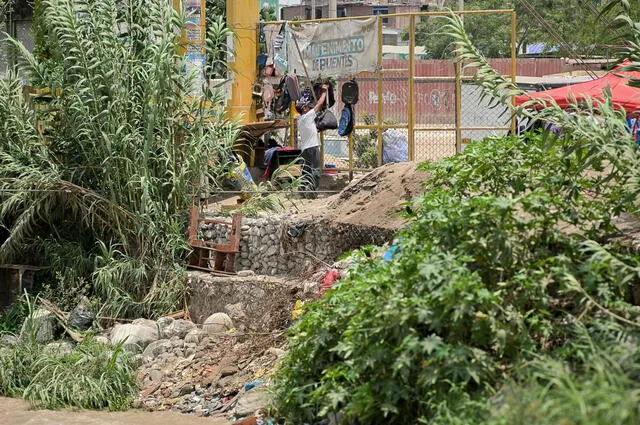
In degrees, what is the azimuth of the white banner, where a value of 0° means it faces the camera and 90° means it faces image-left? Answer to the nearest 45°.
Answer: approximately 0°

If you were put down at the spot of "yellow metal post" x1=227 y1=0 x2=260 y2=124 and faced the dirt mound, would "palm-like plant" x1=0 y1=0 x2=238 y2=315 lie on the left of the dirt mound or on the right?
right

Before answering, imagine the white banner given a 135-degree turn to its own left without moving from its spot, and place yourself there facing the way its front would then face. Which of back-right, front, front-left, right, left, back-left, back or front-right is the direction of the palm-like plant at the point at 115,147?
back

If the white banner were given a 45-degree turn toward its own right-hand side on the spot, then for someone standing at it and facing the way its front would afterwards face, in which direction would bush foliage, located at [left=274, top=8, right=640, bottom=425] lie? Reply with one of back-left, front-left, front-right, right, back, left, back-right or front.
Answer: front-left

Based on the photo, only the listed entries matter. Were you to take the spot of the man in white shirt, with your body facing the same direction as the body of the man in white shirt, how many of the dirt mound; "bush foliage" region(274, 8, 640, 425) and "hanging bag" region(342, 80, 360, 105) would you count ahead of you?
1

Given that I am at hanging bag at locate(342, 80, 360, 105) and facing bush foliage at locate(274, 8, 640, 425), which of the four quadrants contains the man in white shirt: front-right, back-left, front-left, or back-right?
front-right

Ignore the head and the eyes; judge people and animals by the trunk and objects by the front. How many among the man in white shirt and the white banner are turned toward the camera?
1

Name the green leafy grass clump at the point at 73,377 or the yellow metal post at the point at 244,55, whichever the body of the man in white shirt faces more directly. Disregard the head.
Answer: the yellow metal post

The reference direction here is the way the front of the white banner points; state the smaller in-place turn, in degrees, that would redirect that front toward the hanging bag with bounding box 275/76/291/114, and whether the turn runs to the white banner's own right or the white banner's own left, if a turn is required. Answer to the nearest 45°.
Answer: approximately 135° to the white banner's own right

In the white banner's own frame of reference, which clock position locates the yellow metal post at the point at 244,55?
The yellow metal post is roughly at 4 o'clock from the white banner.

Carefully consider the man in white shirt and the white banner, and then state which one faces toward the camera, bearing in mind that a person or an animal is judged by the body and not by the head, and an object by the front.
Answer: the white banner

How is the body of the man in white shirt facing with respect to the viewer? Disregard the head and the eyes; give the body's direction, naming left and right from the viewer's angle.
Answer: facing away from the viewer and to the right of the viewer

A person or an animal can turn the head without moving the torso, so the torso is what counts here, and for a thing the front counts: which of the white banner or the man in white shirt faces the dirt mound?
the white banner

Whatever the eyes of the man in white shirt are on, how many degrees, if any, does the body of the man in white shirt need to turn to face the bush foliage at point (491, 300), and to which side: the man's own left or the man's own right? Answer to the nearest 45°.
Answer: approximately 135° to the man's own right
